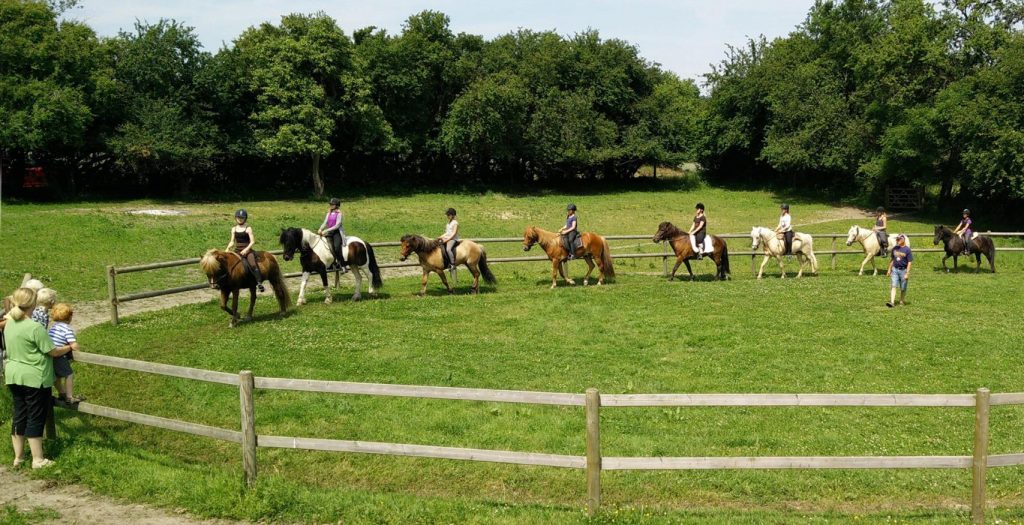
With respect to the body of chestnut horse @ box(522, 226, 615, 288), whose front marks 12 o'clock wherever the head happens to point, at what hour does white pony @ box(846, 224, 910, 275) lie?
The white pony is roughly at 5 o'clock from the chestnut horse.

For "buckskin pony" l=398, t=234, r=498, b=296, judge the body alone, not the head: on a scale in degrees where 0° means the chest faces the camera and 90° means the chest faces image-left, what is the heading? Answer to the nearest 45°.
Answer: approximately 90°

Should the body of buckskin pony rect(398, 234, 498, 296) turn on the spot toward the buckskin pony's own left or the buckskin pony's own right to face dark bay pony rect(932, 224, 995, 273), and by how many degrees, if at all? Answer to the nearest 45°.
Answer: approximately 180°

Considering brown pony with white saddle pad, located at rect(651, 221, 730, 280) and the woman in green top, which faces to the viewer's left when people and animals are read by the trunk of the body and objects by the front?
the brown pony with white saddle pad

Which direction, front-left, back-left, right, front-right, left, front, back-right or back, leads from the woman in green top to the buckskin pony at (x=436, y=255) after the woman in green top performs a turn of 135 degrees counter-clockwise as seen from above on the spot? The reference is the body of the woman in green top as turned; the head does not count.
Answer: back-right

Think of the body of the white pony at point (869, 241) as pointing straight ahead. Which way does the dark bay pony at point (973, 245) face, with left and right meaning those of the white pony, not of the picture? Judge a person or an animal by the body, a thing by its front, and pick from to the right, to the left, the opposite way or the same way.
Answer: the same way

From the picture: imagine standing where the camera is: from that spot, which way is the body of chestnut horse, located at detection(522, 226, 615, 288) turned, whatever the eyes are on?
to the viewer's left

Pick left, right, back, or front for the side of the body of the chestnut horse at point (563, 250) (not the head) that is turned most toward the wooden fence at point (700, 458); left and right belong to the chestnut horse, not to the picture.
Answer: left

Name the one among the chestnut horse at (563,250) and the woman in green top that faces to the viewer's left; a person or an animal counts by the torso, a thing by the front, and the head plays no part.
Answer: the chestnut horse

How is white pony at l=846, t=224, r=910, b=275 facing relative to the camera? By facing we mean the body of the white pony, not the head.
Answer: to the viewer's left

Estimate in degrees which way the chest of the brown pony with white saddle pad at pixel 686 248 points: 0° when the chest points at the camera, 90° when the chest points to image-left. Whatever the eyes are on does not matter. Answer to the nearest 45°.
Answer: approximately 90°

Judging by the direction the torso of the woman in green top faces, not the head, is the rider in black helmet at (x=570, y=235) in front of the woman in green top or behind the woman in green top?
in front

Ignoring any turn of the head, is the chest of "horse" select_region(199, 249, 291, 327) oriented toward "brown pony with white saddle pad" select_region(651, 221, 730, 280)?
no

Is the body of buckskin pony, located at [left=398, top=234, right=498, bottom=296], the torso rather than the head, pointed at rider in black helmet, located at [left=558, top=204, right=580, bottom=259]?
no

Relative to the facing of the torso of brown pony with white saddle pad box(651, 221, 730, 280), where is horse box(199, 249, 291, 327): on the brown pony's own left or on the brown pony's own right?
on the brown pony's own left

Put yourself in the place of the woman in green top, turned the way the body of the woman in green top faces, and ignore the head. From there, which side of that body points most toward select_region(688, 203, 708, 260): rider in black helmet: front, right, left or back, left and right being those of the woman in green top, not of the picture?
front

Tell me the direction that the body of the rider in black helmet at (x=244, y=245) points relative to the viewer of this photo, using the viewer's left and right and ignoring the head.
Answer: facing the viewer and to the left of the viewer

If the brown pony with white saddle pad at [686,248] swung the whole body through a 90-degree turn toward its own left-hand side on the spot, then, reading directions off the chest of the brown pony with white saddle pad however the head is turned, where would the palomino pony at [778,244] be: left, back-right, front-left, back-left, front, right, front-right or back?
back-left

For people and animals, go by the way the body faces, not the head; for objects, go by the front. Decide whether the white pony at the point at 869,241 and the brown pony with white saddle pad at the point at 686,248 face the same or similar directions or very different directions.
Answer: same or similar directions

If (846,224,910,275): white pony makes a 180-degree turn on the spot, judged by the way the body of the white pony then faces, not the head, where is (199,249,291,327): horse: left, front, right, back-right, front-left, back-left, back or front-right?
back-right
